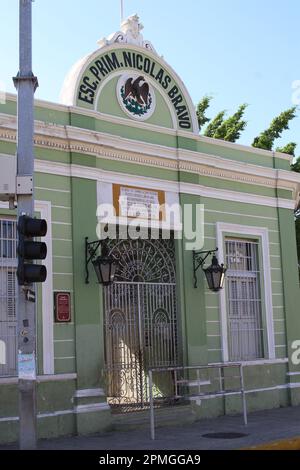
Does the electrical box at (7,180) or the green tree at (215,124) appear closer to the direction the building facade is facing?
the electrical box

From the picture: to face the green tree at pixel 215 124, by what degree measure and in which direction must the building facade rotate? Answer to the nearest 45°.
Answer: approximately 135° to its left

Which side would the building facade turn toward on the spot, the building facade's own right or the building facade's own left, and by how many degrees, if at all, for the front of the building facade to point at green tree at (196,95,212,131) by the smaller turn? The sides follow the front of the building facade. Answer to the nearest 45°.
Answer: approximately 135° to the building facade's own left

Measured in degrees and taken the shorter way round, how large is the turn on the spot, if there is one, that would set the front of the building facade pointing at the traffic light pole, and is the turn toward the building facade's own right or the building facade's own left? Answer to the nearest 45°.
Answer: approximately 45° to the building facade's own right

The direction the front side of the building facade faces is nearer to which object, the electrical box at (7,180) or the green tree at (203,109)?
the electrical box

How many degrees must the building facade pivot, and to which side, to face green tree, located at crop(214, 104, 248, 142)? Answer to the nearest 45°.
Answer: approximately 135° to its left

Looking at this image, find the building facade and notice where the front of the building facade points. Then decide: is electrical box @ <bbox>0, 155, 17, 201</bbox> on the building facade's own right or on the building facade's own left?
on the building facade's own right

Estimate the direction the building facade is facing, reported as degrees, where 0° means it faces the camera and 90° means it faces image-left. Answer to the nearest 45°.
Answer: approximately 315°

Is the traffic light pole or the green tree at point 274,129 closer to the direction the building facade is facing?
the traffic light pole
